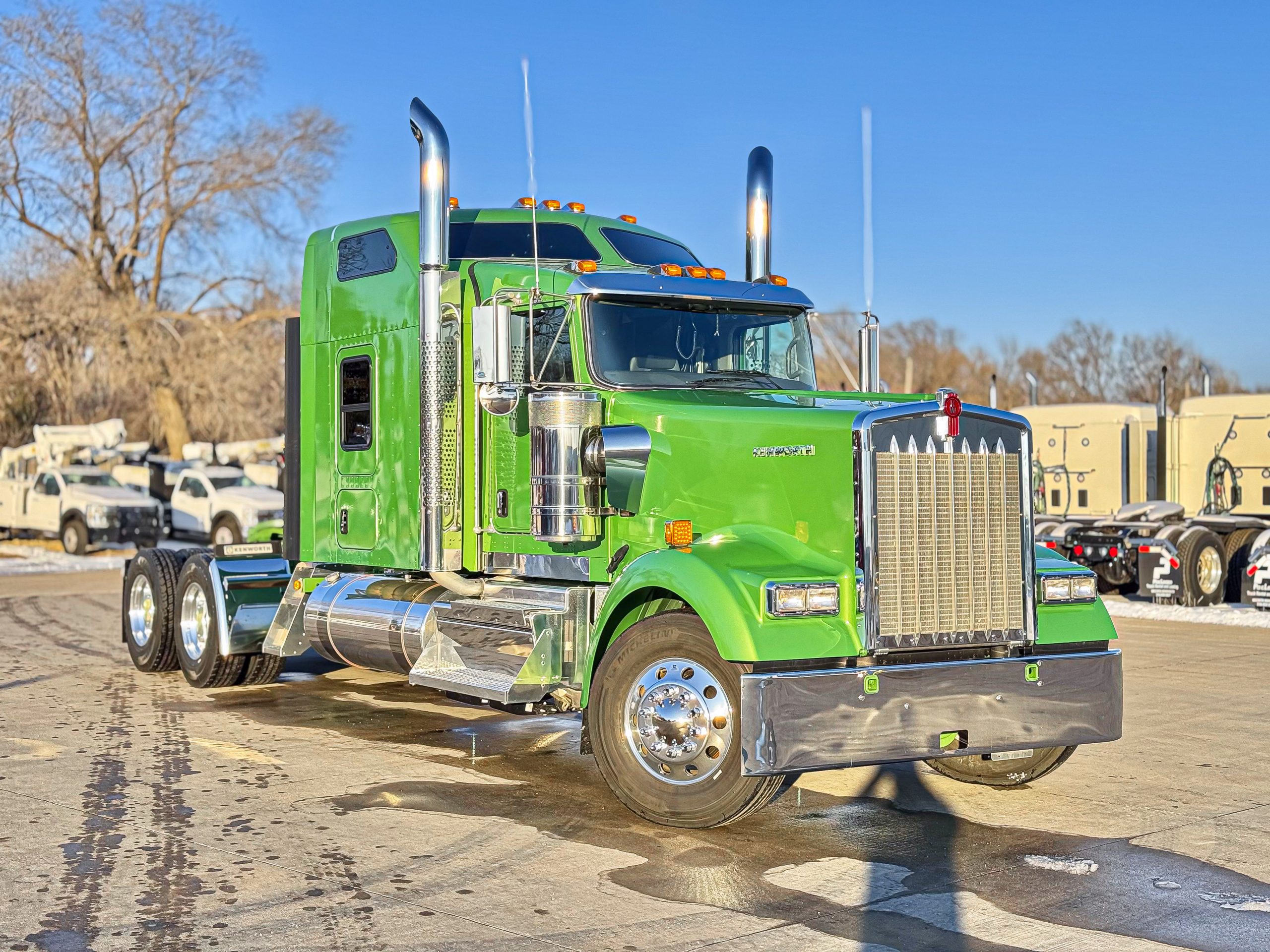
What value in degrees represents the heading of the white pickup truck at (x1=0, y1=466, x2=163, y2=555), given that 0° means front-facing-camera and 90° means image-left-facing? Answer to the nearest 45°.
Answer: approximately 315°

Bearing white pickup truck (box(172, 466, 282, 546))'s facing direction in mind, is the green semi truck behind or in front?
in front

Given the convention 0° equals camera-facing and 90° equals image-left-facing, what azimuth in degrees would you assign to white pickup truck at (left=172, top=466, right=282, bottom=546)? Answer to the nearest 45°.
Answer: approximately 315°
